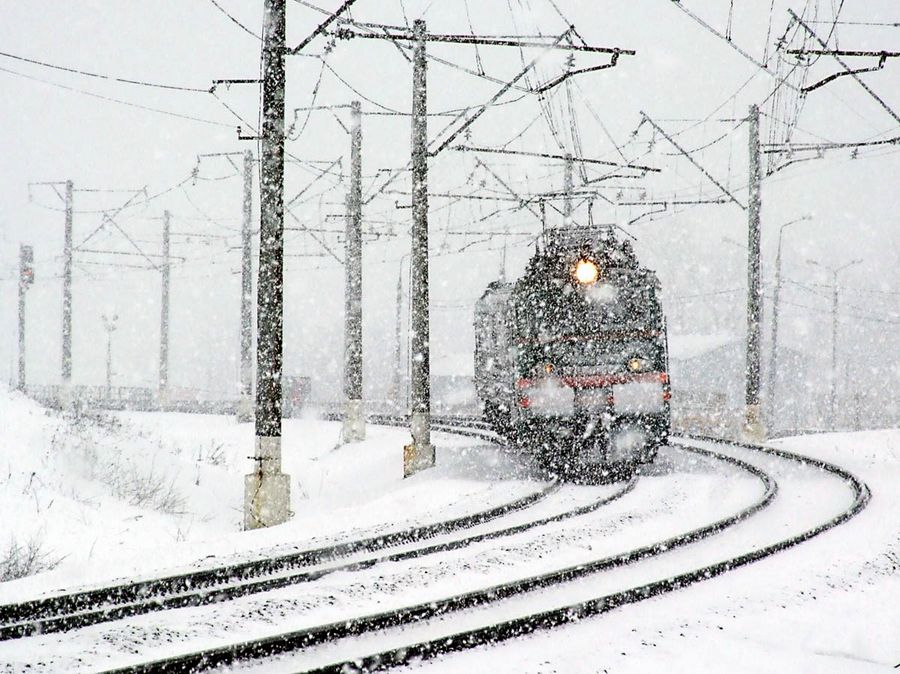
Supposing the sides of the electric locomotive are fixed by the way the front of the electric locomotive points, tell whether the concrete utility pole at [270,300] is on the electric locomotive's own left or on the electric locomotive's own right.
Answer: on the electric locomotive's own right

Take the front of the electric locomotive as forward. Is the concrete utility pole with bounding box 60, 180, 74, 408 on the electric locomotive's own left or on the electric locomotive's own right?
on the electric locomotive's own right

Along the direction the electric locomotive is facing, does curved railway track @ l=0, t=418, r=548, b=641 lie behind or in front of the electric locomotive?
in front

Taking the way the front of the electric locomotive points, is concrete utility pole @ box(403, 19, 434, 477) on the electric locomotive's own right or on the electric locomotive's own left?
on the electric locomotive's own right

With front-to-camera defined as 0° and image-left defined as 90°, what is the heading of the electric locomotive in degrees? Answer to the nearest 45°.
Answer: approximately 0°

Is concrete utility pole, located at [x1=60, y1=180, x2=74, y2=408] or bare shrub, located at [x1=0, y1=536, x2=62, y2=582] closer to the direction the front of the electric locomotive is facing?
the bare shrub
